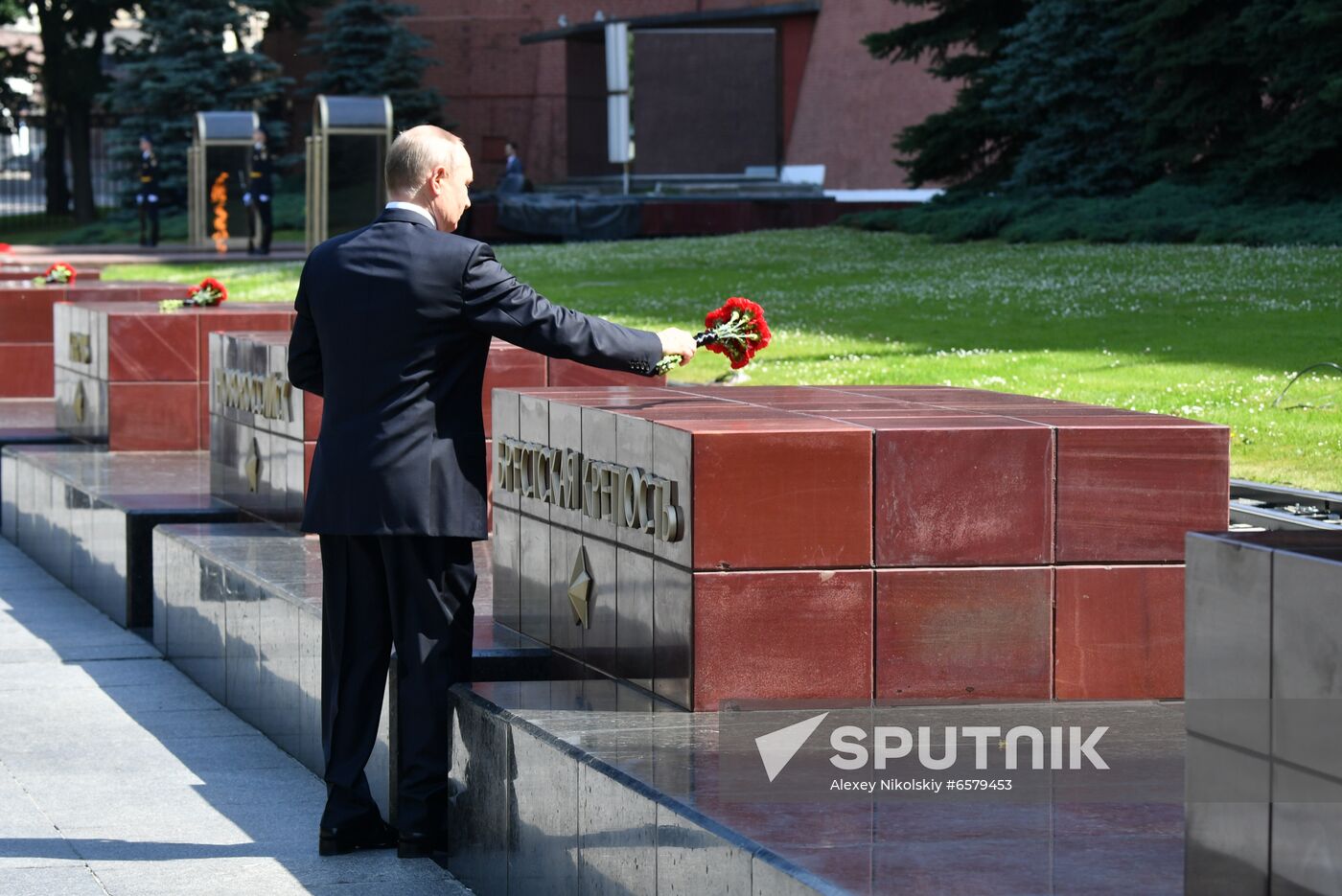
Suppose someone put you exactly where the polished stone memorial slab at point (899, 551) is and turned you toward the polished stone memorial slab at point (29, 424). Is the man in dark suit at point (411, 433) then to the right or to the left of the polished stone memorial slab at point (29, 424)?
left

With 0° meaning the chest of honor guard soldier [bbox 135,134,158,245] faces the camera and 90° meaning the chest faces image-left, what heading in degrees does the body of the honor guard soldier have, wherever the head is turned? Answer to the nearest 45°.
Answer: approximately 45°

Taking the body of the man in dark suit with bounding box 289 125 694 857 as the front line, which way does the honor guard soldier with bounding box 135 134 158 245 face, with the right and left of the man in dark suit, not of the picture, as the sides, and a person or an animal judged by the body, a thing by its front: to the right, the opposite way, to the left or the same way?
the opposite way

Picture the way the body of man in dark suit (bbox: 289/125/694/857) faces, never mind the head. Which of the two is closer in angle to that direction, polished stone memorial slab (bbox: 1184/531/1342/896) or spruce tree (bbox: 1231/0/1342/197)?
the spruce tree

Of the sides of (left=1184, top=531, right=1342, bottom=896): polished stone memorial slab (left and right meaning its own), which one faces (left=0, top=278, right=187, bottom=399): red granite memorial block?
right

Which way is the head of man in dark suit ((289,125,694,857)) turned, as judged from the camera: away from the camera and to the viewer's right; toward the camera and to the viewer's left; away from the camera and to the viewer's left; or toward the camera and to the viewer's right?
away from the camera and to the viewer's right

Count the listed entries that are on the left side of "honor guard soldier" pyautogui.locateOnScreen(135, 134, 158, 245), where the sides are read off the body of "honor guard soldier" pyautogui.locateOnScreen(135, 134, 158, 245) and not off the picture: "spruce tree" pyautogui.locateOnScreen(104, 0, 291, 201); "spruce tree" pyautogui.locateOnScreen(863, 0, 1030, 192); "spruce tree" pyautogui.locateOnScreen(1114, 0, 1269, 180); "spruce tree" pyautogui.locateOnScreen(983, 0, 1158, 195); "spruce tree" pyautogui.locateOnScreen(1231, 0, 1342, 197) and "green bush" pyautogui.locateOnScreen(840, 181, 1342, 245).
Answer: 5

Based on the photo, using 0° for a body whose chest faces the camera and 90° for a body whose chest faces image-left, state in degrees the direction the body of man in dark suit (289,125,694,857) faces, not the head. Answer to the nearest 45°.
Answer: approximately 225°

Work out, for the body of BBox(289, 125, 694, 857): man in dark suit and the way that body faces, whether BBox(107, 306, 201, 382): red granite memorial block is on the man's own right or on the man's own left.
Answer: on the man's own left

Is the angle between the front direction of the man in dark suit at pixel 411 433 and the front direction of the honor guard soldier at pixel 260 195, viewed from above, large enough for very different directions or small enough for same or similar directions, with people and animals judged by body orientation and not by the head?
very different directions

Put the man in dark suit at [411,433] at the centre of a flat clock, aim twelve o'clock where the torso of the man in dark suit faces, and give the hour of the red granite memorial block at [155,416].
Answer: The red granite memorial block is roughly at 10 o'clock from the man in dark suit.
